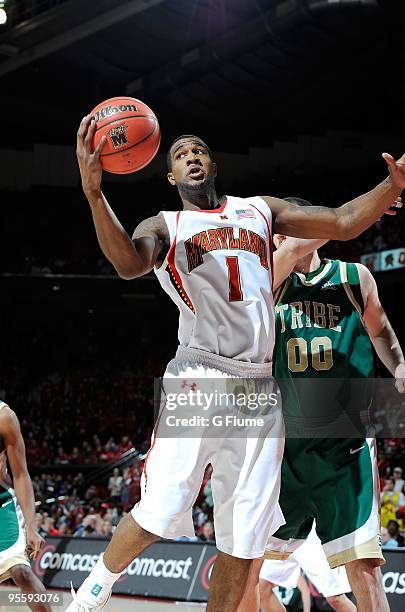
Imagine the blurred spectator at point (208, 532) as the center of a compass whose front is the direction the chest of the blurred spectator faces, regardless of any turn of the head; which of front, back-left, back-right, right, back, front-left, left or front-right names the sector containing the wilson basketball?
front

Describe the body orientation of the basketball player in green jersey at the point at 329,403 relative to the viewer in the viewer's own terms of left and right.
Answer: facing the viewer and to the left of the viewer

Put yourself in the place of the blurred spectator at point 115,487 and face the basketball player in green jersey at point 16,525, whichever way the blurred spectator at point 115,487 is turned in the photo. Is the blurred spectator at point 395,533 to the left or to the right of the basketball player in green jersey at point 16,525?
left

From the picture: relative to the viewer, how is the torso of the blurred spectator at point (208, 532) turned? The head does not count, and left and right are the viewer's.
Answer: facing the viewer

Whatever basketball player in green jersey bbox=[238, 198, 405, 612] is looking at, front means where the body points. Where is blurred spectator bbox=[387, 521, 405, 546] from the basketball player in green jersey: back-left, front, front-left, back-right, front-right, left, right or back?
back-right

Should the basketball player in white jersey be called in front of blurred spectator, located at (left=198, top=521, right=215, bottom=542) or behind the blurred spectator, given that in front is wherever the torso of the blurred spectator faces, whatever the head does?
in front

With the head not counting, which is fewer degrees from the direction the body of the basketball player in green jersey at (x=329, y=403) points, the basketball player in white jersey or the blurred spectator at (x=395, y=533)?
the basketball player in white jersey

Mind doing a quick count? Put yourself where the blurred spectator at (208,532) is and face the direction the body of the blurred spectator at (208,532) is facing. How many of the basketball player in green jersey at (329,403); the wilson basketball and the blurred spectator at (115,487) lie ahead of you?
2

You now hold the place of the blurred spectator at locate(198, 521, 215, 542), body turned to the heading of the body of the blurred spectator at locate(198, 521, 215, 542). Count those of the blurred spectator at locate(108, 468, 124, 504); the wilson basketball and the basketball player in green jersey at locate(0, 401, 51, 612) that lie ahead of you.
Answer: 2

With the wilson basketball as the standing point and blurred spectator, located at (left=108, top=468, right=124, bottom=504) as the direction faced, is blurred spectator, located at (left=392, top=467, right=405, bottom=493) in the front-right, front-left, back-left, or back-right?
front-right

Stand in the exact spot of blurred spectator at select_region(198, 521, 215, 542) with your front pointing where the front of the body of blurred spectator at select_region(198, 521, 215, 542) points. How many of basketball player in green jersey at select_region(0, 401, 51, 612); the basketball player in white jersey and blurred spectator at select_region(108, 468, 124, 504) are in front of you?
2

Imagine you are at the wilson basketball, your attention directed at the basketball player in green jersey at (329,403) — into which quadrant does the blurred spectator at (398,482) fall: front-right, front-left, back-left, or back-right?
front-left

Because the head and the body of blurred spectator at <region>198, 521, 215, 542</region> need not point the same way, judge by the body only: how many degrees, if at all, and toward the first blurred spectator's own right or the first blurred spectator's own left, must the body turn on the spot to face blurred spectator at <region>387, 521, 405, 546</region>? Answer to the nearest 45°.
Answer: approximately 45° to the first blurred spectator's own left

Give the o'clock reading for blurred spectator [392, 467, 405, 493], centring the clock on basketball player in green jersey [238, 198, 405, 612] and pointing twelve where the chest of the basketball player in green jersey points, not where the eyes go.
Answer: The blurred spectator is roughly at 5 o'clock from the basketball player in green jersey.

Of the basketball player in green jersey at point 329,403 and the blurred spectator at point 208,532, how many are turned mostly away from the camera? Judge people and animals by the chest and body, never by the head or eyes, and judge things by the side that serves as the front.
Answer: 0

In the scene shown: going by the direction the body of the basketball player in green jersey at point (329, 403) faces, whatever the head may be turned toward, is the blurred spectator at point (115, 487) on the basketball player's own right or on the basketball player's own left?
on the basketball player's own right

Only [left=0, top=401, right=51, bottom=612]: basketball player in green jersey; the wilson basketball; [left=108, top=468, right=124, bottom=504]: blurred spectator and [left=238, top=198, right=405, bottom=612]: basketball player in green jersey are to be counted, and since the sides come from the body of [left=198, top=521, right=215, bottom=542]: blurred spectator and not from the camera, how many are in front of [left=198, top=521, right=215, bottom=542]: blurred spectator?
3
